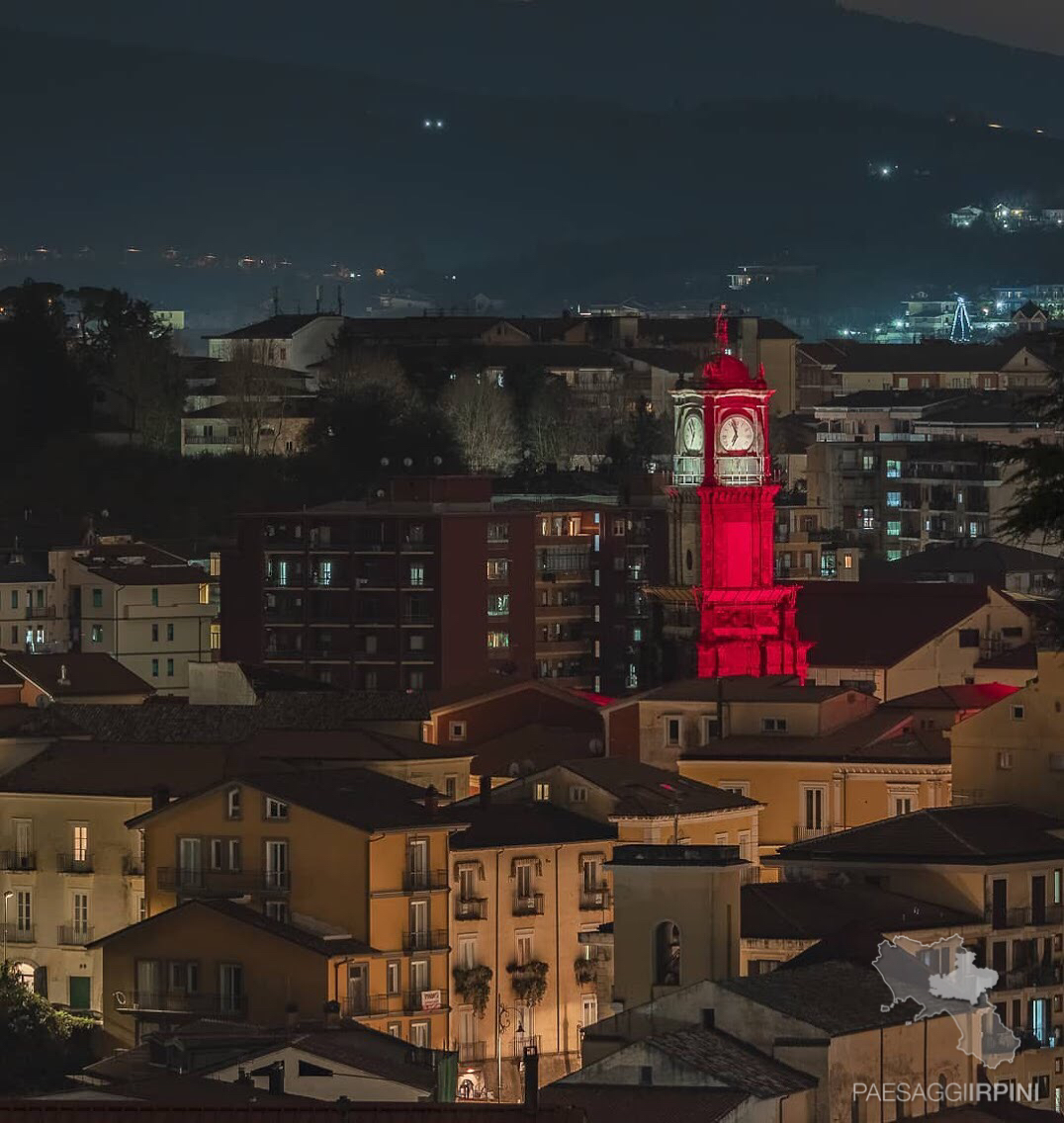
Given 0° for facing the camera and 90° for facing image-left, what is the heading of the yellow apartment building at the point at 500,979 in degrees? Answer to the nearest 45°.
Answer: approximately 0°

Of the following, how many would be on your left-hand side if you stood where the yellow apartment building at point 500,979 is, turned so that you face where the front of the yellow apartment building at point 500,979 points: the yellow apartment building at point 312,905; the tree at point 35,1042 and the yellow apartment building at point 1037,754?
1

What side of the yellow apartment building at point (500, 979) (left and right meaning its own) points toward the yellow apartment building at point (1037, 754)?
left

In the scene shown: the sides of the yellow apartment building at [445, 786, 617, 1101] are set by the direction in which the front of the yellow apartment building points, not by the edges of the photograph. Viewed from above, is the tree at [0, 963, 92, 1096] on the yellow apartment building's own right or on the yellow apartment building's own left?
on the yellow apartment building's own right
